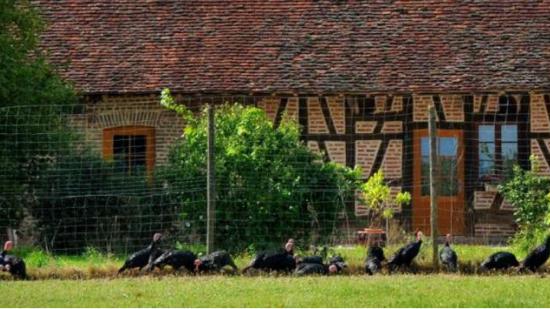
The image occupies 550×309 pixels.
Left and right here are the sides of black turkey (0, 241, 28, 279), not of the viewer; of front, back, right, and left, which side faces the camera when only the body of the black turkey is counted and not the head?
left

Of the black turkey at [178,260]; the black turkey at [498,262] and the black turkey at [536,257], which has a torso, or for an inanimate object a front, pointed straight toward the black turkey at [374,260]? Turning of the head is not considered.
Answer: the black turkey at [178,260]

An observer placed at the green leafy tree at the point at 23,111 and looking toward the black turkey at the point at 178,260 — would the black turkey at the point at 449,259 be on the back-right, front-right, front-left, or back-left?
front-left

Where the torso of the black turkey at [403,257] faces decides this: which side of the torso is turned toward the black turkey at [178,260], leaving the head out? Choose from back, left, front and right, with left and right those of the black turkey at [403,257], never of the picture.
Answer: back

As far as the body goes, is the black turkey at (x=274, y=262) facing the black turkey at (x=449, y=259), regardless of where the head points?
yes

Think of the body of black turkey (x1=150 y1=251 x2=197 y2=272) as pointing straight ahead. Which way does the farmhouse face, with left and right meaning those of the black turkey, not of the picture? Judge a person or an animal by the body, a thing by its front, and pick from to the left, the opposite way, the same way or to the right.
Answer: to the right

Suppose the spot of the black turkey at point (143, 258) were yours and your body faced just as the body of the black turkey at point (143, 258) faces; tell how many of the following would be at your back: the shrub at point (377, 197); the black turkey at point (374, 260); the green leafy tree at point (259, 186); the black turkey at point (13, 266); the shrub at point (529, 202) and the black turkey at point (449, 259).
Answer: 1

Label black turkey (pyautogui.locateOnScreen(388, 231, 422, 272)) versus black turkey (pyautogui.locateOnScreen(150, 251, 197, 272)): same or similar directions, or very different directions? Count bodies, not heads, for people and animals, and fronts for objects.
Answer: same or similar directions

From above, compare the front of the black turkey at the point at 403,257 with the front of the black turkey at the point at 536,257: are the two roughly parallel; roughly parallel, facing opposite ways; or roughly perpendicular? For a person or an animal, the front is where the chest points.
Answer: roughly parallel

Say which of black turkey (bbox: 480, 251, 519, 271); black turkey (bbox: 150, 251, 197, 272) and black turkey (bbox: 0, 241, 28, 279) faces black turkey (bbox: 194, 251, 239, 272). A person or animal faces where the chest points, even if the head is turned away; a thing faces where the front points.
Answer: black turkey (bbox: 150, 251, 197, 272)

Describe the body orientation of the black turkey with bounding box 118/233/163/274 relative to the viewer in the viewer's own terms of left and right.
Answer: facing to the right of the viewer

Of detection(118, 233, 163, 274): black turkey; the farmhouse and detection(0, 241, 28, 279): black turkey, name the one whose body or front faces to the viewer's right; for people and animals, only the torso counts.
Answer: detection(118, 233, 163, 274): black turkey

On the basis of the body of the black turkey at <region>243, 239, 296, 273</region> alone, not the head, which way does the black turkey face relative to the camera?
to the viewer's right

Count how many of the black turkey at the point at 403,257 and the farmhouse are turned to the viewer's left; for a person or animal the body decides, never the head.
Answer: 0

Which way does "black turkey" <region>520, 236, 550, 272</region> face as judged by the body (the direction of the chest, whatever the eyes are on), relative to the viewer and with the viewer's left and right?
facing to the right of the viewer

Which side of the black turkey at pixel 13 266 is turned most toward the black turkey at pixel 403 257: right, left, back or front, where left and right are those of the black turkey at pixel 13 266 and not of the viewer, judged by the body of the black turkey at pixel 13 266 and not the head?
back

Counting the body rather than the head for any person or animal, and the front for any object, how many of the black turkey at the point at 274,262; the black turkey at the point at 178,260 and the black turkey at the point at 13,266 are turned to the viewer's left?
1
